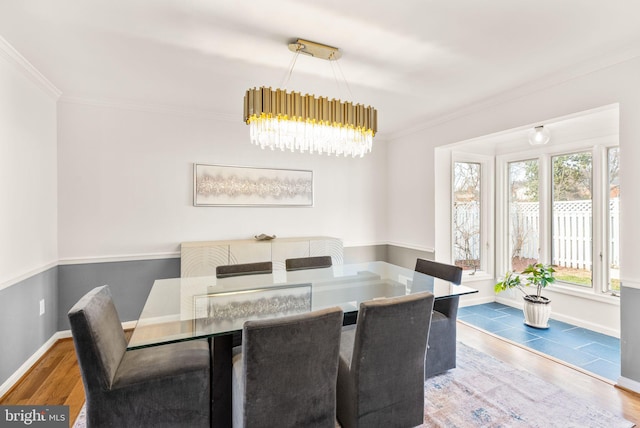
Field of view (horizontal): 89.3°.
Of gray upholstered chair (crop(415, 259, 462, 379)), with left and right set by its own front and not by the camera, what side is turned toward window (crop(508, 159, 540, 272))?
back

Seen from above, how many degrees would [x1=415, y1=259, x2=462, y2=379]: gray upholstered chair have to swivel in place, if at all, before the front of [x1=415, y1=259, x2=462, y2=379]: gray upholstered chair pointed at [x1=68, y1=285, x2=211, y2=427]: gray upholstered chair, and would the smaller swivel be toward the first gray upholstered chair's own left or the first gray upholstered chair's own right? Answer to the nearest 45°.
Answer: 0° — it already faces it

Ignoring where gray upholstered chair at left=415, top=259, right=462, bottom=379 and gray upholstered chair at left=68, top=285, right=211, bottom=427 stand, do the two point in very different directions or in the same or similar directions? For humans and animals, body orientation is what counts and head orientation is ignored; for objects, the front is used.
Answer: very different directions

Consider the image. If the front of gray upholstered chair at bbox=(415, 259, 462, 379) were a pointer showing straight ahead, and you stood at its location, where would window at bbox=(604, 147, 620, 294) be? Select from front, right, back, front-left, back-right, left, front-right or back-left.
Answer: back

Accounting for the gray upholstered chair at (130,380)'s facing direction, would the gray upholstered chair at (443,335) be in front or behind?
in front

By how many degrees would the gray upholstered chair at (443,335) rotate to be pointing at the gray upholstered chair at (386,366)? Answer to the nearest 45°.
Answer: approximately 45° to its left

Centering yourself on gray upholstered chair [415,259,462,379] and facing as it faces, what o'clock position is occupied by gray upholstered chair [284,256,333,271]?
gray upholstered chair [284,256,333,271] is roughly at 2 o'clock from gray upholstered chair [415,259,462,379].

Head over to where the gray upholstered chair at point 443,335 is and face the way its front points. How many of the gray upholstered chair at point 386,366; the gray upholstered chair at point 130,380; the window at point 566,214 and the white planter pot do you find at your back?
2

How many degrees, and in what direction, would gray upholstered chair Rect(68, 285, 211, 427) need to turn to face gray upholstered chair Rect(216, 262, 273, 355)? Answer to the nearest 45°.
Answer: approximately 45° to its left
